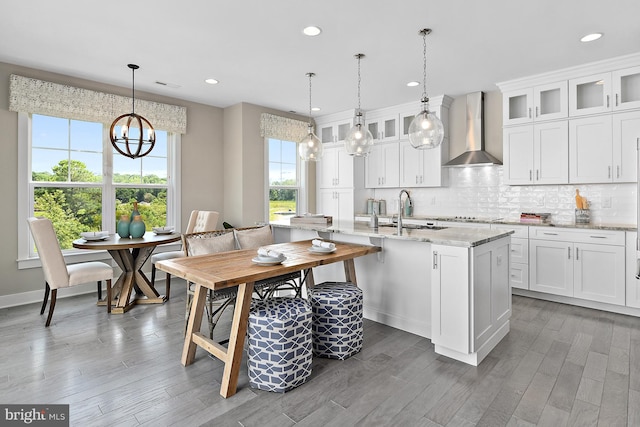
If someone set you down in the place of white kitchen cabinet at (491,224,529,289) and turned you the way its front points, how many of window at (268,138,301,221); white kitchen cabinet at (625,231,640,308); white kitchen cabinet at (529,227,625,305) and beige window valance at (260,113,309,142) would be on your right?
2

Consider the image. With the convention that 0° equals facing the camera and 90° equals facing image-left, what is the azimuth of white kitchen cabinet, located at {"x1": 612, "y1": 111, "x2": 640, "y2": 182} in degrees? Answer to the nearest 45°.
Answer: approximately 0°

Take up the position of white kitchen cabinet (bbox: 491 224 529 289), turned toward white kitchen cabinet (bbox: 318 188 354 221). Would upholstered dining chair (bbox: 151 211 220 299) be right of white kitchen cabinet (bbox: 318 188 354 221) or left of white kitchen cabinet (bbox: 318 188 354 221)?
left

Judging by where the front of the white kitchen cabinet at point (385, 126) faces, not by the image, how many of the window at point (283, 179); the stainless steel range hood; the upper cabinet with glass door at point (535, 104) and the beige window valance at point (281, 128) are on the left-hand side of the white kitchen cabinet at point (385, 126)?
2

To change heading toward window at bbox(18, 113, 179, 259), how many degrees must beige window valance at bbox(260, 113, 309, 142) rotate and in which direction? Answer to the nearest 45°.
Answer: approximately 90° to its right

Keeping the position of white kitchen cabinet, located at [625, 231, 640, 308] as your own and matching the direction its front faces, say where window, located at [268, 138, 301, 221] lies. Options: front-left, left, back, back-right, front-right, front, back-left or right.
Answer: right

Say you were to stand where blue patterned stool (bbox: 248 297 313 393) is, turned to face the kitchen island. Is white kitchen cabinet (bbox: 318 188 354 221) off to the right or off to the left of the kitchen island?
left

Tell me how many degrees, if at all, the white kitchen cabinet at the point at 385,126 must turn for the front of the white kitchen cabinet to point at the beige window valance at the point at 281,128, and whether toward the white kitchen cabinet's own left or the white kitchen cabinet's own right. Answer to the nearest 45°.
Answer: approximately 45° to the white kitchen cabinet's own right

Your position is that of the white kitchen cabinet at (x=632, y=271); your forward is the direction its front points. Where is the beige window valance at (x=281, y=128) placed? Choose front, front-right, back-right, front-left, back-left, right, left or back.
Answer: right

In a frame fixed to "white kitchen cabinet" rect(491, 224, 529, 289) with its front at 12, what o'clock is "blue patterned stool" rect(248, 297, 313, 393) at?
The blue patterned stool is roughly at 1 o'clock from the white kitchen cabinet.

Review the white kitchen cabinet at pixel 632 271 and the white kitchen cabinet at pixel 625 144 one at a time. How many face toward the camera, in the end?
2

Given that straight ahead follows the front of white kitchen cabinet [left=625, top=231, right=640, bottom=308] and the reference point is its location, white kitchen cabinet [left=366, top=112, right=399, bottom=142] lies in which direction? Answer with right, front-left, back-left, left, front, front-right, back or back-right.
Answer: right

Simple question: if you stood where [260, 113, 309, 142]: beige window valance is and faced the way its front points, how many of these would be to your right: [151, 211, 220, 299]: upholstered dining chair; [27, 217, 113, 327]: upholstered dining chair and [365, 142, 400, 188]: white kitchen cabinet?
2

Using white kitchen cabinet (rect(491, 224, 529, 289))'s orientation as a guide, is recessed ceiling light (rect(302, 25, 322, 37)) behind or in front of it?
in front

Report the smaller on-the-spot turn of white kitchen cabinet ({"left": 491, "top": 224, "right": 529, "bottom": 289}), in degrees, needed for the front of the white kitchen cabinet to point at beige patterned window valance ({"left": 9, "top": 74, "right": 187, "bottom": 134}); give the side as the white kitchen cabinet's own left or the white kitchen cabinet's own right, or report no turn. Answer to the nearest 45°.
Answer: approximately 45° to the white kitchen cabinet's own right

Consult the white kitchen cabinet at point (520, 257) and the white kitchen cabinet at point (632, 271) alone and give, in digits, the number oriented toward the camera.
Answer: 2
